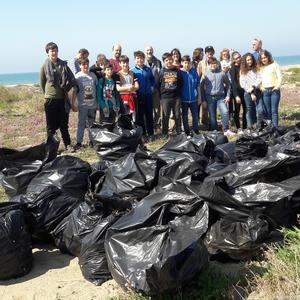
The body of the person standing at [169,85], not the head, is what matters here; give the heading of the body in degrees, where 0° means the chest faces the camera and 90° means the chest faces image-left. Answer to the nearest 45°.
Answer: approximately 0°

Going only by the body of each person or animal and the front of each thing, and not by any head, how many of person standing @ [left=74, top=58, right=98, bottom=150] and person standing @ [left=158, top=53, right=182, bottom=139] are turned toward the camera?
2

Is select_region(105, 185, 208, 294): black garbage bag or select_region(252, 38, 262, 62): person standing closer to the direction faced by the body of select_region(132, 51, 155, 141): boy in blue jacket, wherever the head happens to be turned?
the black garbage bag

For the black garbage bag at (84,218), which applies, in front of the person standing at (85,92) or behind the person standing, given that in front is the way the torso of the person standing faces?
in front

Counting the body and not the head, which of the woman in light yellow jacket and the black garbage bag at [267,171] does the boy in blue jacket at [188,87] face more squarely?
the black garbage bag

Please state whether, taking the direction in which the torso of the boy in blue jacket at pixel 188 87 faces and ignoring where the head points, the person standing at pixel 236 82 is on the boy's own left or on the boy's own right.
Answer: on the boy's own left

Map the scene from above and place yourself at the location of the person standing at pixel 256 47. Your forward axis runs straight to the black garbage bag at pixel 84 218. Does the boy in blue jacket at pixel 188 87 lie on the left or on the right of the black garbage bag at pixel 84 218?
right

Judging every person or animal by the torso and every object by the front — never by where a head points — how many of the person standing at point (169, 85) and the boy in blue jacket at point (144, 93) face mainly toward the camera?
2
